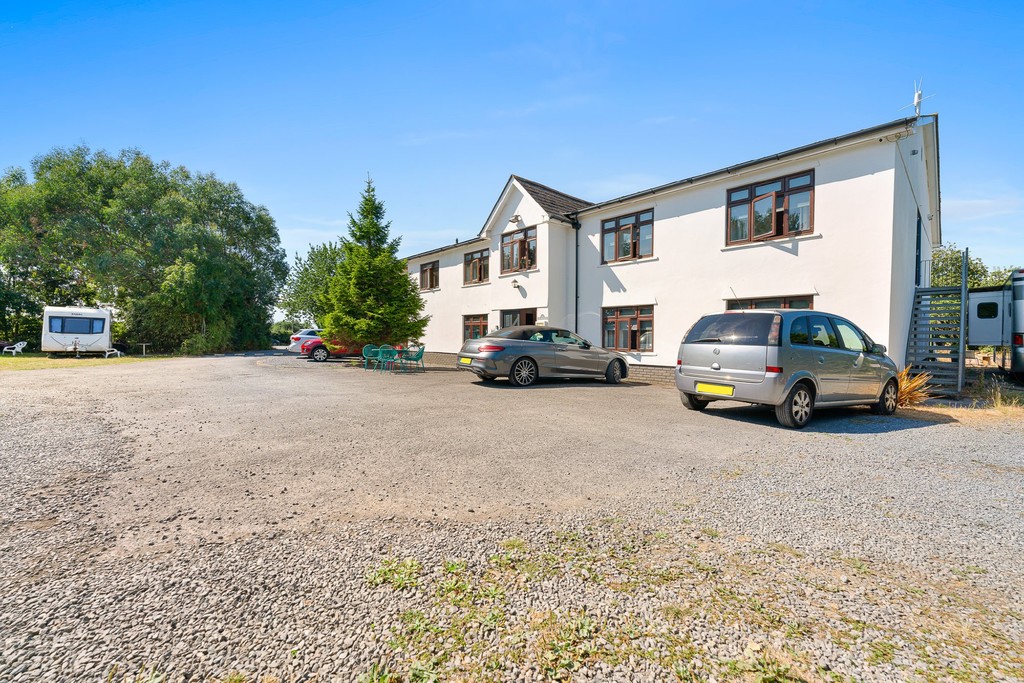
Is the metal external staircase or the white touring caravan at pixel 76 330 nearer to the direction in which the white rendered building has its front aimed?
the white touring caravan

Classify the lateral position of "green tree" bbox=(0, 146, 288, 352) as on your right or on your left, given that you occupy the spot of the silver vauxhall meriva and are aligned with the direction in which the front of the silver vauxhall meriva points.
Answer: on your left

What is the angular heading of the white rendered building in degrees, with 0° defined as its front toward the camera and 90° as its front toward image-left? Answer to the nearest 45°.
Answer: approximately 45°

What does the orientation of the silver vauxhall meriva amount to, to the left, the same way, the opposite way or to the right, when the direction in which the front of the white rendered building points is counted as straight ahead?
the opposite way

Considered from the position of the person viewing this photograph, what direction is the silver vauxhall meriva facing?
facing away from the viewer and to the right of the viewer

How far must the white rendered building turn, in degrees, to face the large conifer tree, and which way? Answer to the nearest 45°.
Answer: approximately 45° to its right

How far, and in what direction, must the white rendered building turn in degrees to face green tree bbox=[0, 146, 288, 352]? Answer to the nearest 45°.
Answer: approximately 45° to its right

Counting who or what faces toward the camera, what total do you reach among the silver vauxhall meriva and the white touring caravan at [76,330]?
1

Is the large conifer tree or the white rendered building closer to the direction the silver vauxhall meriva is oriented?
the white rendered building

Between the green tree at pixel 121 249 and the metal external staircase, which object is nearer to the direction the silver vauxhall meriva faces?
the metal external staircase
